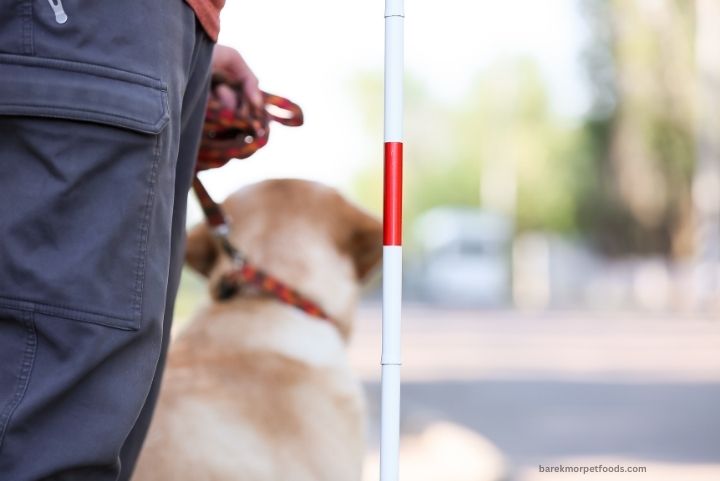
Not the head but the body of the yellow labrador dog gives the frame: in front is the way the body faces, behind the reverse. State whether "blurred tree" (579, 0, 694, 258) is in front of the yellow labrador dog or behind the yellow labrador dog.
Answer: in front

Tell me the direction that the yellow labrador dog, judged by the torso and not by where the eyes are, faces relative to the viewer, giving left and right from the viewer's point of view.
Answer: facing away from the viewer

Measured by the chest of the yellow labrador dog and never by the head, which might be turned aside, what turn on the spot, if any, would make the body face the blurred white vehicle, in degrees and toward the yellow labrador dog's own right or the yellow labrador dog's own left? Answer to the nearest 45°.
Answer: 0° — it already faces it

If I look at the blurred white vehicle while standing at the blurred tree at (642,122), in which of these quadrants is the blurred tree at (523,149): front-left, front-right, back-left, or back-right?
front-right

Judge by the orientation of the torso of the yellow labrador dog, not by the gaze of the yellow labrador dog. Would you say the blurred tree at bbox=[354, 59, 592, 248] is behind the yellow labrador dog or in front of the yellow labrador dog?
in front
